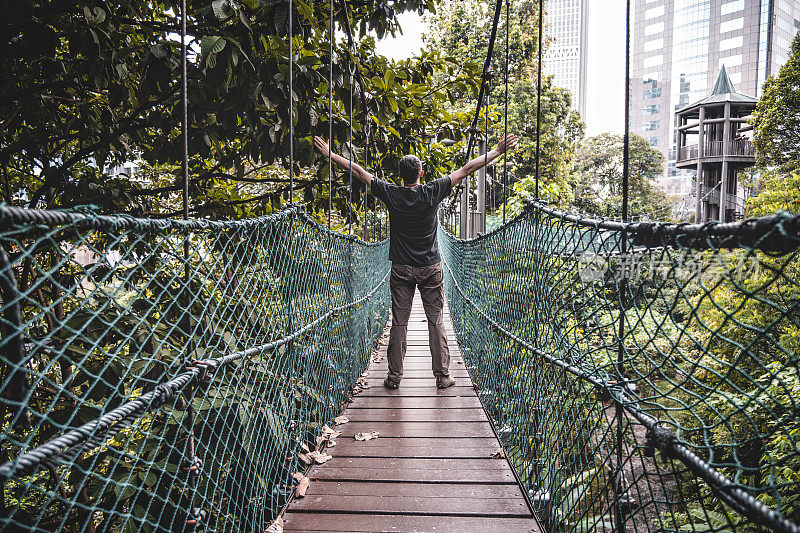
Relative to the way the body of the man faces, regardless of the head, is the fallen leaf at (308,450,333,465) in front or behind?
behind

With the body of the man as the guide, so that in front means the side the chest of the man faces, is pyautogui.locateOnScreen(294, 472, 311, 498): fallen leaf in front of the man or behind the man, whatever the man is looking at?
behind

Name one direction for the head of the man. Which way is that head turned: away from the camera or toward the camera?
away from the camera

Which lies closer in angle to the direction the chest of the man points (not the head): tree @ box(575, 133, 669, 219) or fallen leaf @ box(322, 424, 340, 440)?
the tree

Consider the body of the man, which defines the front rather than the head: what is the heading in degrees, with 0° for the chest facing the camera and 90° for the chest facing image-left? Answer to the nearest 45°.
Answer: approximately 180°

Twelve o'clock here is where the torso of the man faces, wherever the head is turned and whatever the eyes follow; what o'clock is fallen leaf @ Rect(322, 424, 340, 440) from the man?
The fallen leaf is roughly at 7 o'clock from the man.

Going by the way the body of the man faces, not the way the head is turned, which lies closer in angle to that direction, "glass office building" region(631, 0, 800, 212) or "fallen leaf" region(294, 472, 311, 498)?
the glass office building
